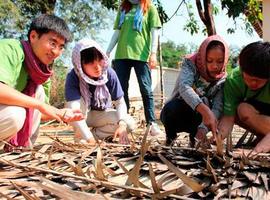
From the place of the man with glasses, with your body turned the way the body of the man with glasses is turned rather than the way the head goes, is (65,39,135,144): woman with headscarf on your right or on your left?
on your left

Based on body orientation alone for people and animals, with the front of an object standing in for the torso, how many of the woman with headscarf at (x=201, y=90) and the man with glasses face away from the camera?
0

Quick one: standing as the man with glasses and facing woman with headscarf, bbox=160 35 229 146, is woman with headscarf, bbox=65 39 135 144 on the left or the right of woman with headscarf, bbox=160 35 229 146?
left

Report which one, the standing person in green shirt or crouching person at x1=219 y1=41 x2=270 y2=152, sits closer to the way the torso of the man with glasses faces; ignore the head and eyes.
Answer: the crouching person

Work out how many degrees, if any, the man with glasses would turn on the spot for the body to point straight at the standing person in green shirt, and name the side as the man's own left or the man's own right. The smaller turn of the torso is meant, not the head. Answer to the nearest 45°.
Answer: approximately 90° to the man's own left

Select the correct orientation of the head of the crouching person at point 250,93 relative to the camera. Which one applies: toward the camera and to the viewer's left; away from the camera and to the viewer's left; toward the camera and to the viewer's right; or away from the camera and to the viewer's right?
toward the camera and to the viewer's left

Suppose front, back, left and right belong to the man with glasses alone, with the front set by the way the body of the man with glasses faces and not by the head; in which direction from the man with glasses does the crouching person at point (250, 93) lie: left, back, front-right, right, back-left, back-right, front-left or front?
front-left

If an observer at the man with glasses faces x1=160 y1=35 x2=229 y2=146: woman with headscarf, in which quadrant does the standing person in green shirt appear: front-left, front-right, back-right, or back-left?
front-left

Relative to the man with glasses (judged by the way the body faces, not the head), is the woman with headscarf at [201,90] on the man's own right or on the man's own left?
on the man's own left

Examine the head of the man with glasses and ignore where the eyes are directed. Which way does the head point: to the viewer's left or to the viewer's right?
to the viewer's right

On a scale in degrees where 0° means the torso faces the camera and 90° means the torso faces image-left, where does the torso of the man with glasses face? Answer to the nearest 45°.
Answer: approximately 315°
